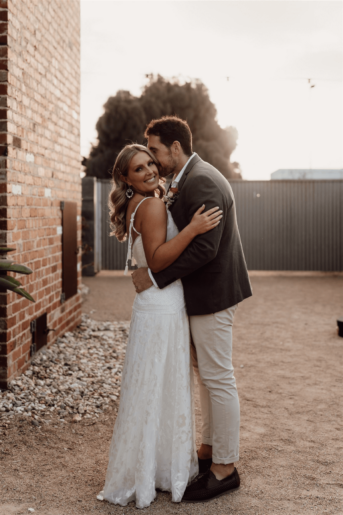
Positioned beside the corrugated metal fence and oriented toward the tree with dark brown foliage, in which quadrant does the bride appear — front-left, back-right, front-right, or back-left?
back-left

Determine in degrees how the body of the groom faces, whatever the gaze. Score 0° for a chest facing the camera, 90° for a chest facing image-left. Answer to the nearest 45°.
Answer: approximately 90°

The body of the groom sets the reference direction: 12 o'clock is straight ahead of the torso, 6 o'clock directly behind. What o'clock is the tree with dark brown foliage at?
The tree with dark brown foliage is roughly at 3 o'clock from the groom.

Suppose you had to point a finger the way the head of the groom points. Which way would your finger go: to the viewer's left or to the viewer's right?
to the viewer's left

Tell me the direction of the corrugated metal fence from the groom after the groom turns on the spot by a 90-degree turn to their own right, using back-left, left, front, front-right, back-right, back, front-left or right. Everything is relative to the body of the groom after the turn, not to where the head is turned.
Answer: front
